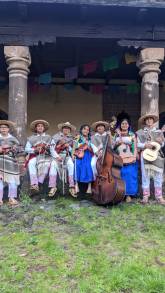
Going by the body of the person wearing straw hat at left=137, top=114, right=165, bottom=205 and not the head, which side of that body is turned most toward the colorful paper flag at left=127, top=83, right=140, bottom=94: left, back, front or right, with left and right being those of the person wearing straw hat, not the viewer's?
back

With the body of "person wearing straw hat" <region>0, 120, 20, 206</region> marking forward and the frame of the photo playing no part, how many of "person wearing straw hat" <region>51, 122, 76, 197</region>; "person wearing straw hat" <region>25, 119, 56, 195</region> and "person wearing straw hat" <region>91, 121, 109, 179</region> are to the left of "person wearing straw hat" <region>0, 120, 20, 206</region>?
3

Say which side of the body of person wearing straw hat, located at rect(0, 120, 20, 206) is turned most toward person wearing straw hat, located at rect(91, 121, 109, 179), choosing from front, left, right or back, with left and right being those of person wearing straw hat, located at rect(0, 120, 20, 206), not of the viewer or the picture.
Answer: left

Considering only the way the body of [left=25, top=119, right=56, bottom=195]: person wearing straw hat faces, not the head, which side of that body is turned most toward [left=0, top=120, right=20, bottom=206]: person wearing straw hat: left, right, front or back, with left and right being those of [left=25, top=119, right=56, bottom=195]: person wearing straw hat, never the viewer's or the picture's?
right

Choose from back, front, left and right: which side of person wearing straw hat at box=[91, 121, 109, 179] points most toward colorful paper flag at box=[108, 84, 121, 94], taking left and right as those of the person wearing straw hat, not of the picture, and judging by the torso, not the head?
back

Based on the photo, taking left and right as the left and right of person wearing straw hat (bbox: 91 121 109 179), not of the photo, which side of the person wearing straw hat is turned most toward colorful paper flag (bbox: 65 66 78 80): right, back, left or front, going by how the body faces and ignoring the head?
back
